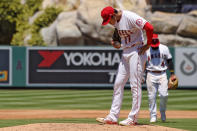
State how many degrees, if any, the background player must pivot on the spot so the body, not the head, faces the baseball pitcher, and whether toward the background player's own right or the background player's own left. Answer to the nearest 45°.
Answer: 0° — they already face them

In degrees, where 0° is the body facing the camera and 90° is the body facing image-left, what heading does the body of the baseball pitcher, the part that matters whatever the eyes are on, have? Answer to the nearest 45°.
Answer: approximately 45°

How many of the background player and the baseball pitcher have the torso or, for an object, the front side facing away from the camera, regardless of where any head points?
0

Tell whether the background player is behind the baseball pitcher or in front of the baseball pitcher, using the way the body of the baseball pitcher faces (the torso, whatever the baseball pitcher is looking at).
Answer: behind

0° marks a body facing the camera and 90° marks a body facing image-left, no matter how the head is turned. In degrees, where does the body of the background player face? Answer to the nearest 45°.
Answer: approximately 0°
